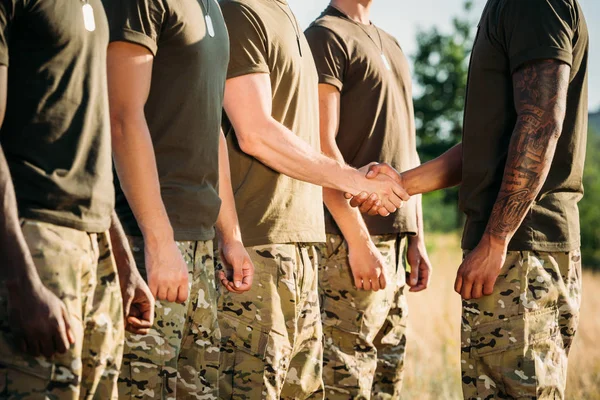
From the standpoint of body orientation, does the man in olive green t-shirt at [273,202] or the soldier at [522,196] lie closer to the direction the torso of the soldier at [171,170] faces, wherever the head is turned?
the soldier

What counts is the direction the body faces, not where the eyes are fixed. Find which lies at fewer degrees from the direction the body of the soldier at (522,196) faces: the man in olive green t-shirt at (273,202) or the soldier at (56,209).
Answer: the man in olive green t-shirt

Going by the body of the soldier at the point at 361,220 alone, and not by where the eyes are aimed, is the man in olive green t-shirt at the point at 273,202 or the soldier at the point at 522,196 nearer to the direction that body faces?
the soldier

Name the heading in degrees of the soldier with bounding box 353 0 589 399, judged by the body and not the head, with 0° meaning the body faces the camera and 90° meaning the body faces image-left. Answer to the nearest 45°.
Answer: approximately 90°

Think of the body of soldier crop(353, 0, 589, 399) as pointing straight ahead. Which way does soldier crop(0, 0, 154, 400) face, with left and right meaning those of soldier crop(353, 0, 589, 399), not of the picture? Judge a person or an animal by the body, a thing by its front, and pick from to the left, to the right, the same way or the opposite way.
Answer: the opposite way

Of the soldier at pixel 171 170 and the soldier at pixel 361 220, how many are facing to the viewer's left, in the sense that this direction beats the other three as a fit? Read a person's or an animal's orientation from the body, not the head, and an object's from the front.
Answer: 0

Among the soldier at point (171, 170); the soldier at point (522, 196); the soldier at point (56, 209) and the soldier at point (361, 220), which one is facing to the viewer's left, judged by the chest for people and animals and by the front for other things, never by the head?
the soldier at point (522, 196)

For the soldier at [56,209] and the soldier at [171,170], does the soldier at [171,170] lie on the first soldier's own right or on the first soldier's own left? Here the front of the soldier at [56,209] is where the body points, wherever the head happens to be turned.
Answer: on the first soldier's own left

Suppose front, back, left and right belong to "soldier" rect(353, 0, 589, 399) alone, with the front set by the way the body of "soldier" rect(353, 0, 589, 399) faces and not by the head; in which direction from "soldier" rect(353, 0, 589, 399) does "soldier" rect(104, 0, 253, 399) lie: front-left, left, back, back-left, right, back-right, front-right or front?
front-left

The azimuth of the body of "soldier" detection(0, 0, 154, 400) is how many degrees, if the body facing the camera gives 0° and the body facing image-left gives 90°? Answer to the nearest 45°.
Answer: approximately 315°

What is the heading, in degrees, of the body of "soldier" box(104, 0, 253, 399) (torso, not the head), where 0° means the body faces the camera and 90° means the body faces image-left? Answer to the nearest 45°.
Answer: approximately 315°
